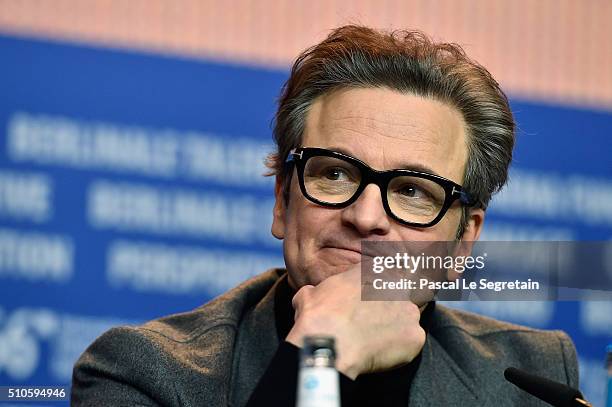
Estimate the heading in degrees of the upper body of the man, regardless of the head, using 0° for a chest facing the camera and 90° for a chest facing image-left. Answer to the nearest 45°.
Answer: approximately 0°
